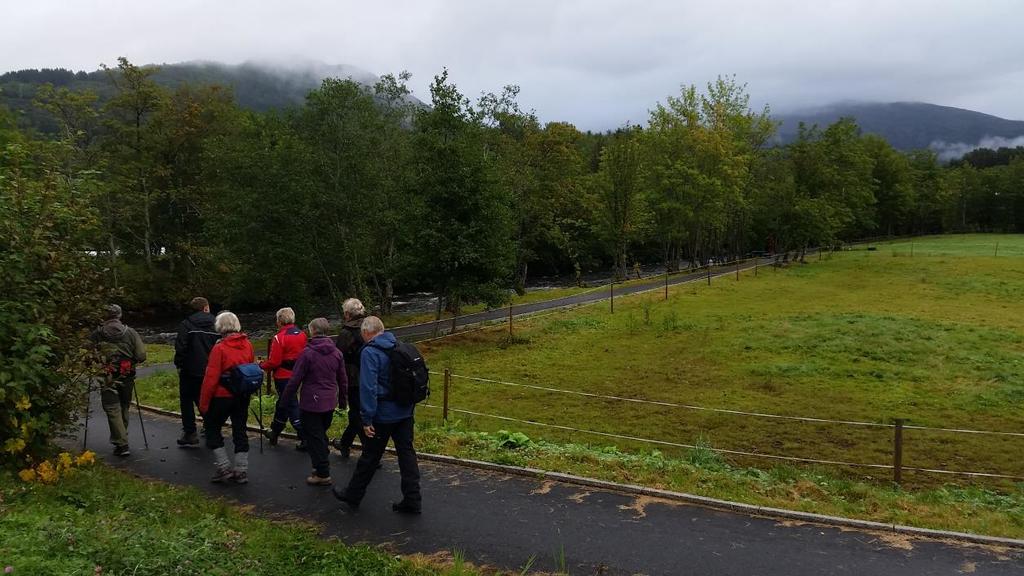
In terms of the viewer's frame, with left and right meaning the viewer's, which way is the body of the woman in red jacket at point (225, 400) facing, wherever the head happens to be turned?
facing away from the viewer and to the left of the viewer

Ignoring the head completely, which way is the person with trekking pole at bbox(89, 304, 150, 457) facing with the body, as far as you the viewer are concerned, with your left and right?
facing away from the viewer

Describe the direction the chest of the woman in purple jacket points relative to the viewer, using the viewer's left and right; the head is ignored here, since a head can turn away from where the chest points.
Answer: facing away from the viewer and to the left of the viewer

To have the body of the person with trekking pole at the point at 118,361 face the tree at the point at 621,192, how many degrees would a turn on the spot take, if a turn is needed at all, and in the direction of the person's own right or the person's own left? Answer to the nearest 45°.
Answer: approximately 45° to the person's own right

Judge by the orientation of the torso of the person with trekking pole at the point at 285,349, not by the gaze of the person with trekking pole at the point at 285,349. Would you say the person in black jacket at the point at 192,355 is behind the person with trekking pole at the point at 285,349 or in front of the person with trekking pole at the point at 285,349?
in front

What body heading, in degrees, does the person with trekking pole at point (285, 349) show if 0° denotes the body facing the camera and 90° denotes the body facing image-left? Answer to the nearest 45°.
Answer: approximately 135°

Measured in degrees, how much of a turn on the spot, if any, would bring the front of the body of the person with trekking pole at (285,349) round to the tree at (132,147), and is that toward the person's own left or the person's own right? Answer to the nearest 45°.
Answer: approximately 45° to the person's own right

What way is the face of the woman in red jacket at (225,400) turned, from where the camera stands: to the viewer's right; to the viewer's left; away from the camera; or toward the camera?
away from the camera

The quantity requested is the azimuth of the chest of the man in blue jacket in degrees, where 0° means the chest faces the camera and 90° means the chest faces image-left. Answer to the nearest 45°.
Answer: approximately 90°
